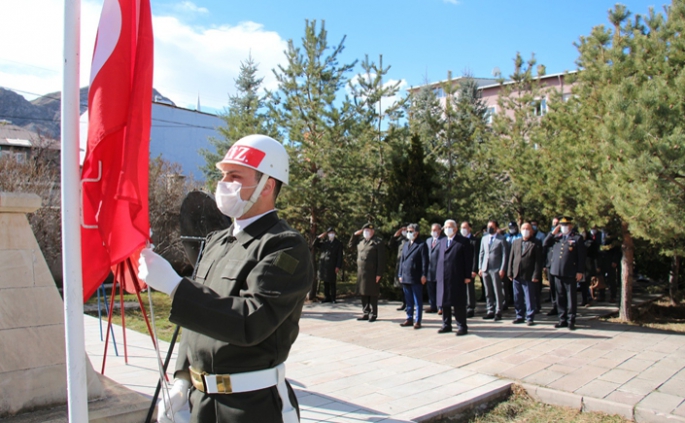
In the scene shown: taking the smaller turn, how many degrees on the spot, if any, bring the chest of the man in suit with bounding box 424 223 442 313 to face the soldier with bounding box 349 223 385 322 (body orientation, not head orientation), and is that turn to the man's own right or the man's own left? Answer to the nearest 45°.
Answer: approximately 45° to the man's own right

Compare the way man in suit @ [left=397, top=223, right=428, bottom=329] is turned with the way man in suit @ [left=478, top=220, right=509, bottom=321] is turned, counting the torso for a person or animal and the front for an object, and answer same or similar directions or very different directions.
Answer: same or similar directions

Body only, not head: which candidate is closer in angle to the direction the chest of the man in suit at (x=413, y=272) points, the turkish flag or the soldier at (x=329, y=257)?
the turkish flag

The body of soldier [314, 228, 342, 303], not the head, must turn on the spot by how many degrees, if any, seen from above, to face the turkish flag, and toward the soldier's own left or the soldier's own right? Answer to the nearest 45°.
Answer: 0° — they already face it

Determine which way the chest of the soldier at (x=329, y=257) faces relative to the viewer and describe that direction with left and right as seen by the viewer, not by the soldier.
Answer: facing the viewer

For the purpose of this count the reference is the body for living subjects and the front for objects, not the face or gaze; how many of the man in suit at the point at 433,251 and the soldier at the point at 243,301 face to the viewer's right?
0

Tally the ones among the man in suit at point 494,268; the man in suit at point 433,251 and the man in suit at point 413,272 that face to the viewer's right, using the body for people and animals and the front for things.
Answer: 0

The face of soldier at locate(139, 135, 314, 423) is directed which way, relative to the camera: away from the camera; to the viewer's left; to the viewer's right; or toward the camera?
to the viewer's left

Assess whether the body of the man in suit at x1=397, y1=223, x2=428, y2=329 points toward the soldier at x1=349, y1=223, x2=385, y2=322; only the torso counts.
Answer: no

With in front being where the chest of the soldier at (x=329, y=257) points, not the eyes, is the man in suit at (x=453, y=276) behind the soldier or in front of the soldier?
in front

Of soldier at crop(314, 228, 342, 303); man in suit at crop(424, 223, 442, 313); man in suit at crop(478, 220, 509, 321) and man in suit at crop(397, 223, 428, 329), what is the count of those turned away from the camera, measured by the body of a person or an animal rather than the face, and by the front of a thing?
0

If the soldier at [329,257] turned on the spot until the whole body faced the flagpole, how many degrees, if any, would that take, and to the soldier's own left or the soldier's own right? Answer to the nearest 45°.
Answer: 0° — they already face it
